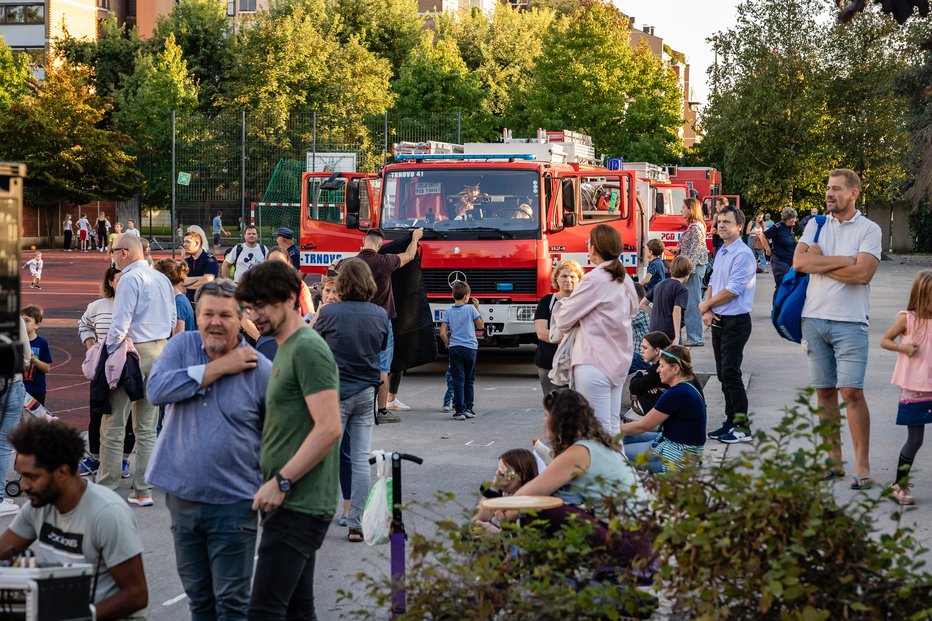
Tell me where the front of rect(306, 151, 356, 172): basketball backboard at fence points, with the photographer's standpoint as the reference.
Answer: facing the viewer

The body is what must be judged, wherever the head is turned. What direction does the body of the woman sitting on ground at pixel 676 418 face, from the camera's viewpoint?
to the viewer's left

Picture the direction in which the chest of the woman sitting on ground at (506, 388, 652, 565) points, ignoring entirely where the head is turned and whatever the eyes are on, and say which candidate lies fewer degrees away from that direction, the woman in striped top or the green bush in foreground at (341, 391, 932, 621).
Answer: the woman in striped top

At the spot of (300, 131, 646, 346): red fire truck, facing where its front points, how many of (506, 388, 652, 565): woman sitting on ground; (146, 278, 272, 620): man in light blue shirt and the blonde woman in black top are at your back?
0

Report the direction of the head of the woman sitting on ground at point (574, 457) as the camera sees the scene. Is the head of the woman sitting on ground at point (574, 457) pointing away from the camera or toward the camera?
away from the camera

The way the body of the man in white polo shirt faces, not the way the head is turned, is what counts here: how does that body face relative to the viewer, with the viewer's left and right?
facing the viewer and to the left of the viewer

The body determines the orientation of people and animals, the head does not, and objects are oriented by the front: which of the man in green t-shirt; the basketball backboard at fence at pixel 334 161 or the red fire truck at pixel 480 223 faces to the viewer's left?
the man in green t-shirt

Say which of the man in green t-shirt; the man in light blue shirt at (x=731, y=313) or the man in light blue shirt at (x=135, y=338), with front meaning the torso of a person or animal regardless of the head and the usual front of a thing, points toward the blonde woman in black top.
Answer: the man in light blue shirt at (x=731, y=313)

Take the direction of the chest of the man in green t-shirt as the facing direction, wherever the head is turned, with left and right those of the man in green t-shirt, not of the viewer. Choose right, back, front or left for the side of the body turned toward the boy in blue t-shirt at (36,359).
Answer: right
